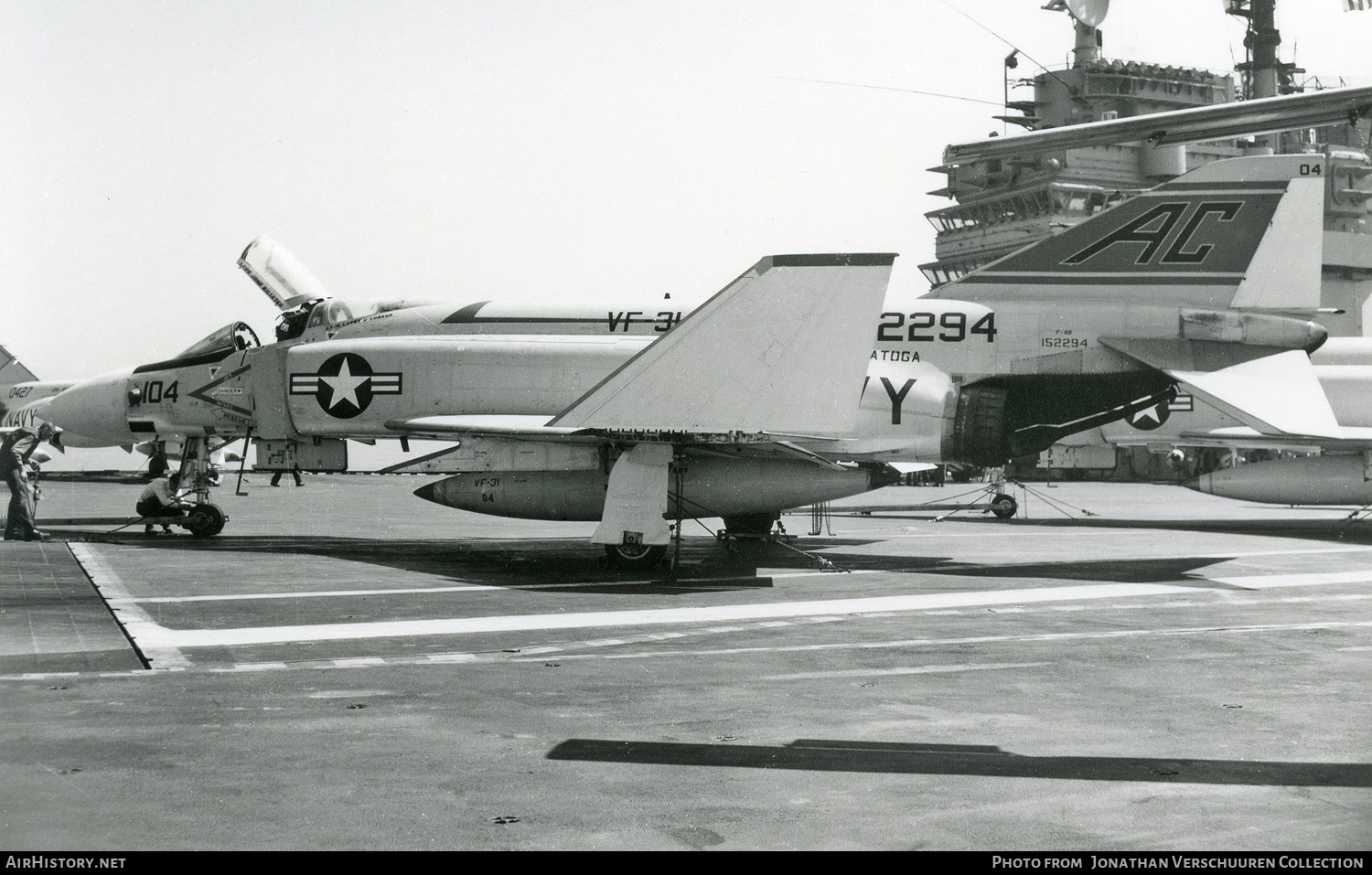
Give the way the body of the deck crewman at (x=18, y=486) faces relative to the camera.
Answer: to the viewer's right

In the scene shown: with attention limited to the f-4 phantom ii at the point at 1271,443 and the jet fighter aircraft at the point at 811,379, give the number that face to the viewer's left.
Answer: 2

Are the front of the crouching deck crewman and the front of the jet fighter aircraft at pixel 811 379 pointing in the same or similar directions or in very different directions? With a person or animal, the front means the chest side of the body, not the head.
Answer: very different directions

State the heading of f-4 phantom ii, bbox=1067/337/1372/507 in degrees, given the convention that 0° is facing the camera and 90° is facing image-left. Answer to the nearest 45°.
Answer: approximately 90°

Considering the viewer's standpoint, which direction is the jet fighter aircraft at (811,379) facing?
facing to the left of the viewer

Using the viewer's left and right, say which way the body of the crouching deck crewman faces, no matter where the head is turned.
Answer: facing to the right of the viewer

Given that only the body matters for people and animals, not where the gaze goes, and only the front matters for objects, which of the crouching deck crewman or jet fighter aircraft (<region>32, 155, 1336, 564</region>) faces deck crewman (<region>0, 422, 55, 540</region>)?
the jet fighter aircraft

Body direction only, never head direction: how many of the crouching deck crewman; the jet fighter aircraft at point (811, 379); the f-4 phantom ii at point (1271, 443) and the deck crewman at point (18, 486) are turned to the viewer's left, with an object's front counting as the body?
2

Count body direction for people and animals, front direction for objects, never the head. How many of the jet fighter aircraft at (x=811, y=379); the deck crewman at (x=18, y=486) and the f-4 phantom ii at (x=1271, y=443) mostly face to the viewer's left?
2

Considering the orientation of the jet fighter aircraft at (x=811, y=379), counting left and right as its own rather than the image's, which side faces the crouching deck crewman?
front

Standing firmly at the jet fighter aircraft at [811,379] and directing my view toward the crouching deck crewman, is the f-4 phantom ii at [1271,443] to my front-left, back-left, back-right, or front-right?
back-right

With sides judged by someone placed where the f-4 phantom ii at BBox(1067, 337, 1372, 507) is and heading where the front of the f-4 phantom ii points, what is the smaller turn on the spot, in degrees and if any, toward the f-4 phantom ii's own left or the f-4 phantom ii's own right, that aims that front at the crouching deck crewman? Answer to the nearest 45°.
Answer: approximately 45° to the f-4 phantom ii's own left
